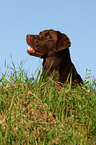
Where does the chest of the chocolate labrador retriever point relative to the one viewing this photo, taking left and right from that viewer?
facing to the left of the viewer
